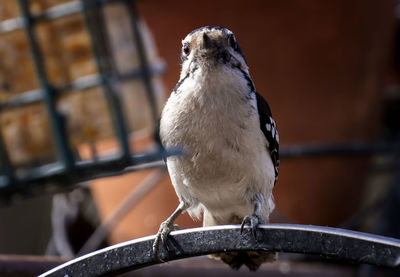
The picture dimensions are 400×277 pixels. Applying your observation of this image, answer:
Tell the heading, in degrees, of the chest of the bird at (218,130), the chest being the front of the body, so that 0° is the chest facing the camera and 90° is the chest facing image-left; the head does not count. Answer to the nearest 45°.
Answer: approximately 0°
